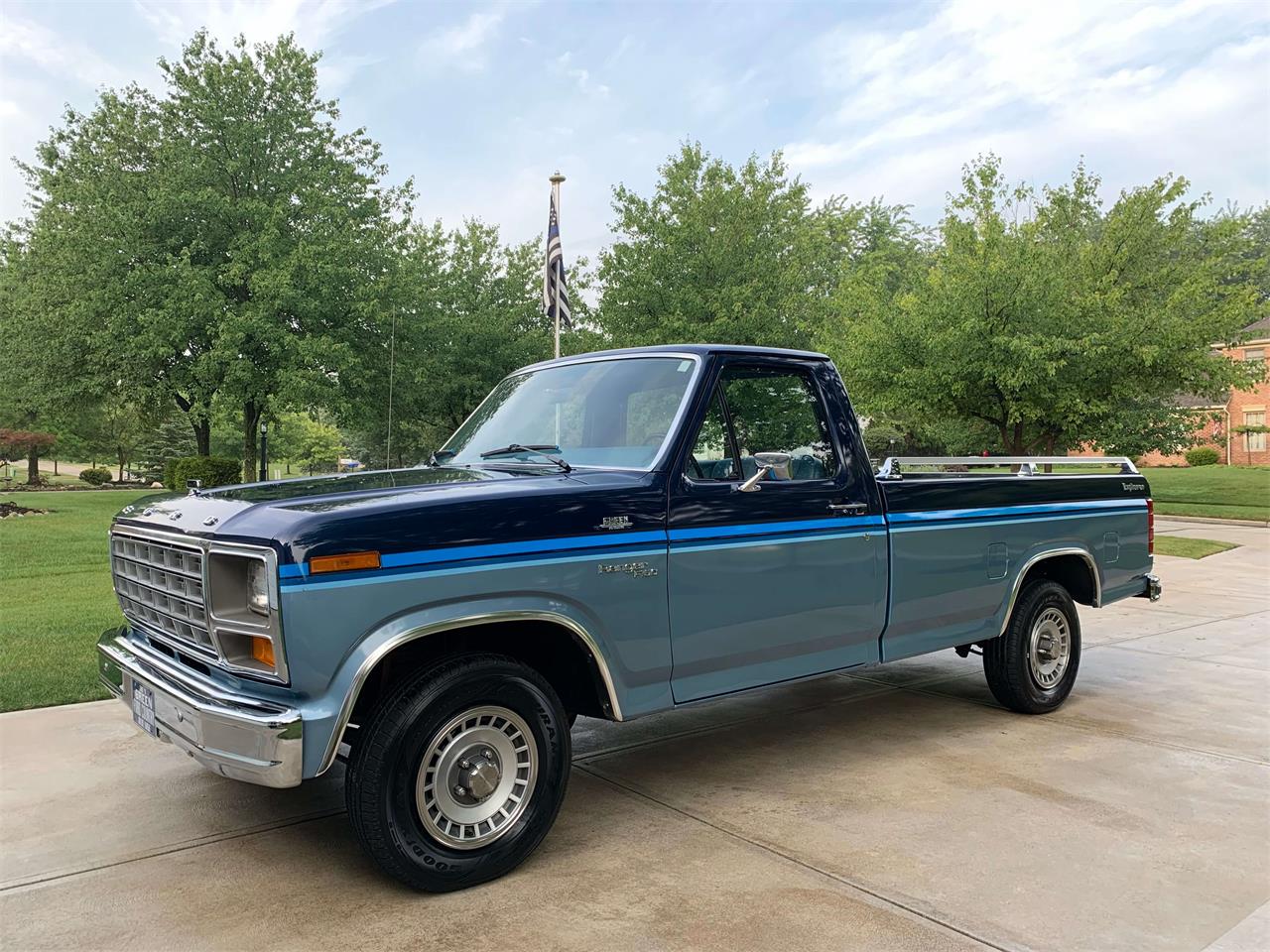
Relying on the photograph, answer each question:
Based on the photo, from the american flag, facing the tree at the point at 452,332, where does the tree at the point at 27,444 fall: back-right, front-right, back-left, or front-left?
front-left

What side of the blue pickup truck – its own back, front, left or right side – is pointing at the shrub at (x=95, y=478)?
right

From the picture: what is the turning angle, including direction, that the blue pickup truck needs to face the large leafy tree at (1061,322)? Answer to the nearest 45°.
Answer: approximately 180°

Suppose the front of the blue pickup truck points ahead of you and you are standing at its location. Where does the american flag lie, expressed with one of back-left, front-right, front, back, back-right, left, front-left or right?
back-right

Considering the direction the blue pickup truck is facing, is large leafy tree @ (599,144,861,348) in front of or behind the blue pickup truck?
behind

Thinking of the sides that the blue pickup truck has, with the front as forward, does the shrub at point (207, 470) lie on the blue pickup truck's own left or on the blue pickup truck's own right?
on the blue pickup truck's own right

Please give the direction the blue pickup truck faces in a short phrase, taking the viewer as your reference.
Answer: facing the viewer and to the left of the viewer

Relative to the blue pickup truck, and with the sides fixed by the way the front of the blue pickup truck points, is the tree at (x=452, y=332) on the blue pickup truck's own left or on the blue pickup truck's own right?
on the blue pickup truck's own right

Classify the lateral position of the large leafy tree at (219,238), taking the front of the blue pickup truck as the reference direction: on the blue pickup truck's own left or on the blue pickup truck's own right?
on the blue pickup truck's own right

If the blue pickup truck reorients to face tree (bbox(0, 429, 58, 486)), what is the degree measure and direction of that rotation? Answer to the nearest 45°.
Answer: approximately 90° to its right

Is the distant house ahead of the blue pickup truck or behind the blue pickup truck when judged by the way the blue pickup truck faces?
behind
